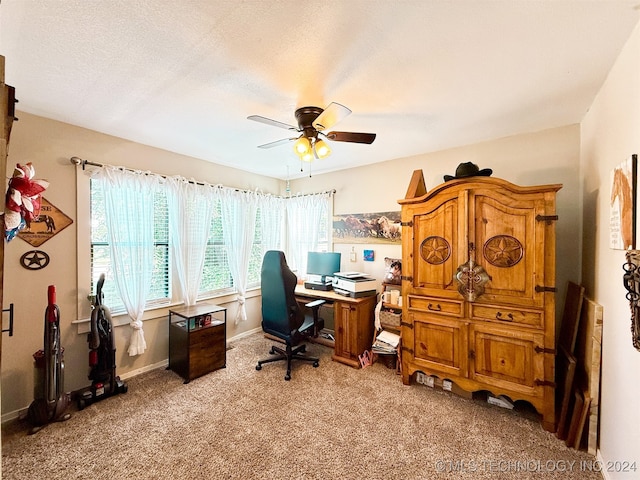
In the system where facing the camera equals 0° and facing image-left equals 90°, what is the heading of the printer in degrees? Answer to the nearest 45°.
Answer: approximately 45°

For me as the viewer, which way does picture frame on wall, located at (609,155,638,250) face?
facing to the left of the viewer

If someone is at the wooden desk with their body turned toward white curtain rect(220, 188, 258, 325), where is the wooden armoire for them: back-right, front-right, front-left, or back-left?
back-left

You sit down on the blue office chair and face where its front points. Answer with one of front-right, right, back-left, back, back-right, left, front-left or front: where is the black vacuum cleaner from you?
back-left

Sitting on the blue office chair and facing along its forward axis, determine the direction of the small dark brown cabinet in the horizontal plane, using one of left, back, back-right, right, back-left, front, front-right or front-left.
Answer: back-left

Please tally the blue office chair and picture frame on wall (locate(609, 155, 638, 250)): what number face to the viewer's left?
1

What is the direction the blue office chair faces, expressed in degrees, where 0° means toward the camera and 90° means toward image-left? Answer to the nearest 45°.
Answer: approximately 225°

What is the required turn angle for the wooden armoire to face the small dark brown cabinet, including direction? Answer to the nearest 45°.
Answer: approximately 45° to its right

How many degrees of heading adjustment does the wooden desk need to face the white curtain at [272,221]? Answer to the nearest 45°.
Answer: approximately 90° to its right

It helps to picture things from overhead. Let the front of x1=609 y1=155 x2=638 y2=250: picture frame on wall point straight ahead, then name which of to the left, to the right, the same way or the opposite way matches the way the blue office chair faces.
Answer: to the right

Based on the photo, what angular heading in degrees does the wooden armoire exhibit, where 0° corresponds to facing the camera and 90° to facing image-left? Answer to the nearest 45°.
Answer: approximately 45°
